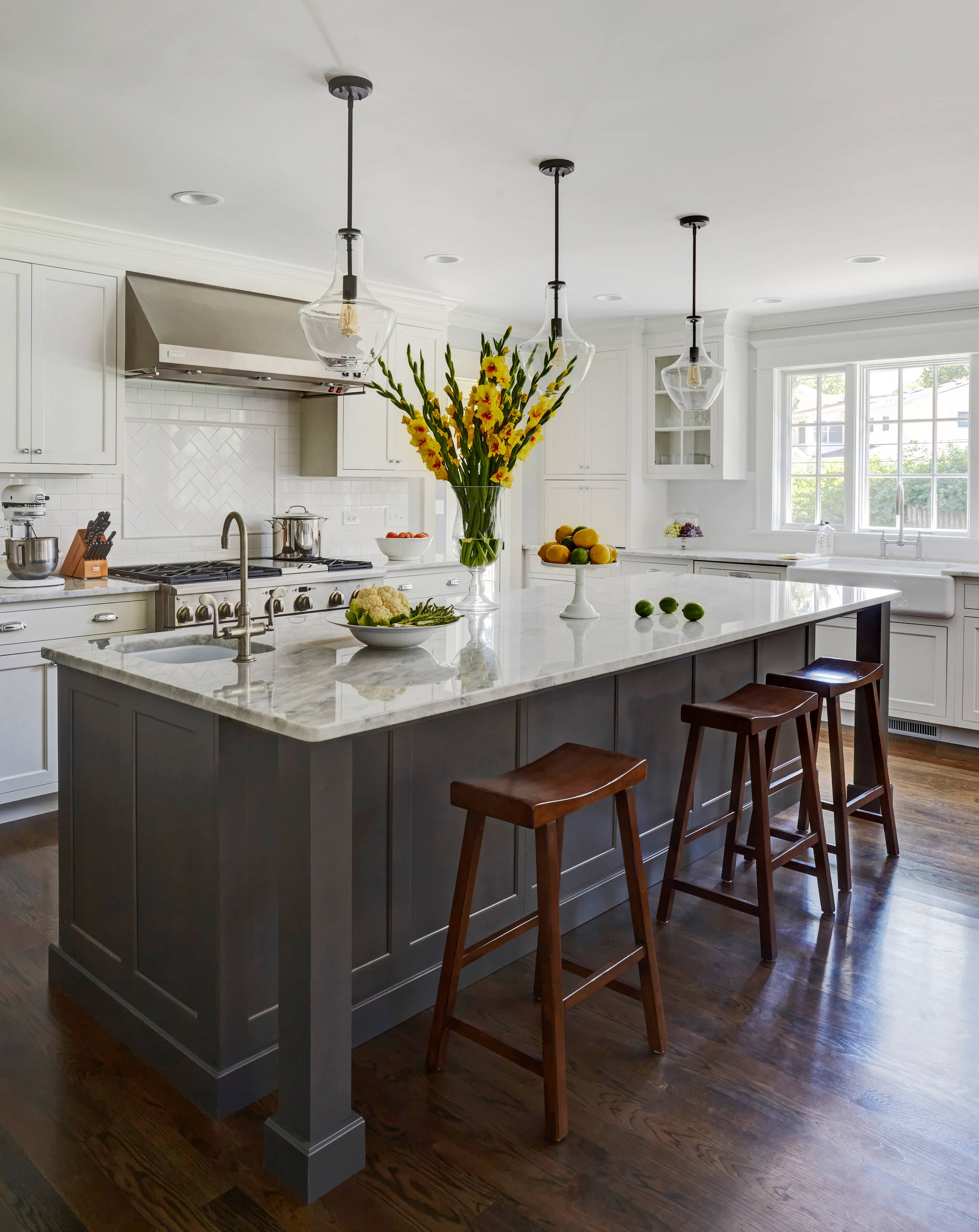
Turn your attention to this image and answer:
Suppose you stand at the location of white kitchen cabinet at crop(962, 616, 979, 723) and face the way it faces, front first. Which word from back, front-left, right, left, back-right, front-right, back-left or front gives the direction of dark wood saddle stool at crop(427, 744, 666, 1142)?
front

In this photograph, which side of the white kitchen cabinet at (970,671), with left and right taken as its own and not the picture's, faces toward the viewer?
front

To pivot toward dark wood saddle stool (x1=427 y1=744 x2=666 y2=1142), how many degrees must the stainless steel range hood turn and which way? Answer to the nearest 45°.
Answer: approximately 45° to its right

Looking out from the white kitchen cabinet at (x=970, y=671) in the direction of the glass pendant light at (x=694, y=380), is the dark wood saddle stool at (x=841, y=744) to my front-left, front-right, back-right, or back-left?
front-left

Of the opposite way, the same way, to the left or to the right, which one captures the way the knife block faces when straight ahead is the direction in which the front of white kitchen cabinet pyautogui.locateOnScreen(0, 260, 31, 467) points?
the same way

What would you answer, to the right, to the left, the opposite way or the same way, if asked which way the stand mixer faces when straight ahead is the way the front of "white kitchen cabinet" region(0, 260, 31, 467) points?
the same way

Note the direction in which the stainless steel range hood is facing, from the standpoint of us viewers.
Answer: facing the viewer and to the right of the viewer
